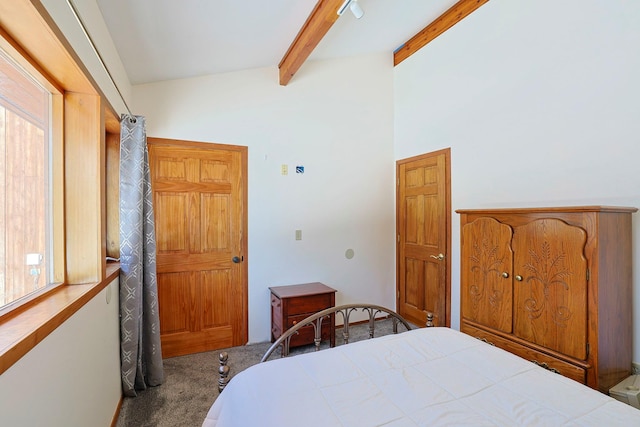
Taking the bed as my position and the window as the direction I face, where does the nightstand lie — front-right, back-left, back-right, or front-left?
front-right

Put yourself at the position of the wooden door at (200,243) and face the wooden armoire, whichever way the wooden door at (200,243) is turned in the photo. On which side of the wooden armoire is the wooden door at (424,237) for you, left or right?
left

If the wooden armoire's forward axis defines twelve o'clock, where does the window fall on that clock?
The window is roughly at 12 o'clock from the wooden armoire.

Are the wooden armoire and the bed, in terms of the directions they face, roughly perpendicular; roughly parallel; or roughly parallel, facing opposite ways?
roughly perpendicular

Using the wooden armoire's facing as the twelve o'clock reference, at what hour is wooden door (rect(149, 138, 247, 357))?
The wooden door is roughly at 1 o'clock from the wooden armoire.

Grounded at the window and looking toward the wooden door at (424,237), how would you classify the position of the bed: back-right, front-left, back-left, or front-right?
front-right

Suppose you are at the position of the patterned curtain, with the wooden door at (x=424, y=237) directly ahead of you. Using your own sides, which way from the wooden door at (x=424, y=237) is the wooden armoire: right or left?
right

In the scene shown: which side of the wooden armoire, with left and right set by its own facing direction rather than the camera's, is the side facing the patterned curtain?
front

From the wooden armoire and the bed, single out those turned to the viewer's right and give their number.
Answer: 0

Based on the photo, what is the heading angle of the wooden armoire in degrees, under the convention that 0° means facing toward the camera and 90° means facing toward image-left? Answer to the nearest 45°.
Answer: approximately 45°

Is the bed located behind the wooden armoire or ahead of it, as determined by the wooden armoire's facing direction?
ahead
